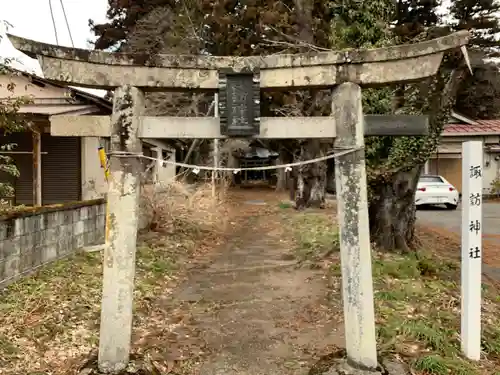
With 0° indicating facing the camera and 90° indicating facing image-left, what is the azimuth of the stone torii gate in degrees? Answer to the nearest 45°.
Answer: approximately 0°

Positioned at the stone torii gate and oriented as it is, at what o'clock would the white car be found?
The white car is roughly at 7 o'clock from the stone torii gate.

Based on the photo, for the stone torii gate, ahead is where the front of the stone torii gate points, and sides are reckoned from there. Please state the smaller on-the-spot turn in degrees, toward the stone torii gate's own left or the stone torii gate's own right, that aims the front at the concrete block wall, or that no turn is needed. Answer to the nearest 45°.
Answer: approximately 135° to the stone torii gate's own right
